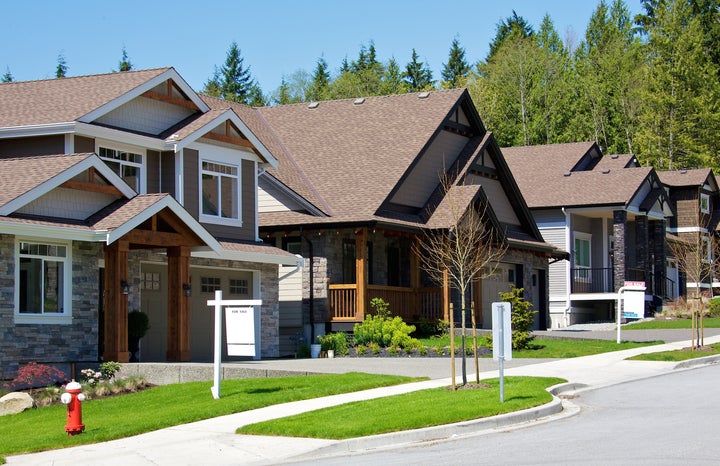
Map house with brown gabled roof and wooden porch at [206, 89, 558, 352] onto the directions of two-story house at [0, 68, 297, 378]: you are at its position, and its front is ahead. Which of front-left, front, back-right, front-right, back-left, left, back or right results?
left

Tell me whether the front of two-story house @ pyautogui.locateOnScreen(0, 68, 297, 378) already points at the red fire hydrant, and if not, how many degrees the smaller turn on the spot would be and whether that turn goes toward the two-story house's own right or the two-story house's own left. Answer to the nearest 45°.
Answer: approximately 45° to the two-story house's own right

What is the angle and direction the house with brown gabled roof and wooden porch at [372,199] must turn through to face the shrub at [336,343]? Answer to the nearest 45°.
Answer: approximately 45° to its right

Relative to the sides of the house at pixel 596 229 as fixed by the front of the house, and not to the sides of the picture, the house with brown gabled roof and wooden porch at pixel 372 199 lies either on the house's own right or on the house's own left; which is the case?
on the house's own right

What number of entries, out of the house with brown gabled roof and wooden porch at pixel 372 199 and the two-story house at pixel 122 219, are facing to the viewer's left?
0

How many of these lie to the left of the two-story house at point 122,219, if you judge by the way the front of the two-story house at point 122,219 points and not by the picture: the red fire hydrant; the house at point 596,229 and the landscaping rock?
1

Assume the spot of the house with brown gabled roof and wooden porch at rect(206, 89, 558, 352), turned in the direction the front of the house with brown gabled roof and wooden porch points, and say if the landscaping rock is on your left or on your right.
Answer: on your right

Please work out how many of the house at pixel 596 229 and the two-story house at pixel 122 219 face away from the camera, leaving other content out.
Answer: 0

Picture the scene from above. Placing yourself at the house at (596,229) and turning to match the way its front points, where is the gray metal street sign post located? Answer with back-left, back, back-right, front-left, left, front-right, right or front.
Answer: front-right

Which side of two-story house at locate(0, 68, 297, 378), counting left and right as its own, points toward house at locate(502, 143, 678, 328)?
left

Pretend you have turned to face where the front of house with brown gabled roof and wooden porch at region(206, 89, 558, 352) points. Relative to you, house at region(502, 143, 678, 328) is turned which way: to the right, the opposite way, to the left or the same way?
the same way

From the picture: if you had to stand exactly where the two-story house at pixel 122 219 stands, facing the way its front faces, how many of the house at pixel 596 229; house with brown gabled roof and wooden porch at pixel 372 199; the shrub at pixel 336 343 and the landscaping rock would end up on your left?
3

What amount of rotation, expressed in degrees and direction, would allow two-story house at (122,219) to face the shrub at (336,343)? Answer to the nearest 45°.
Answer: approximately 90° to its left

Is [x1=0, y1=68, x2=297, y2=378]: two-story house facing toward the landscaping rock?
no

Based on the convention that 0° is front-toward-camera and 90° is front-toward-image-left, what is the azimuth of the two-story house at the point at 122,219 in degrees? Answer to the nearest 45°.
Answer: approximately 315°

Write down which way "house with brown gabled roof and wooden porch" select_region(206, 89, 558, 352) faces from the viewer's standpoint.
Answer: facing the viewer and to the right of the viewer

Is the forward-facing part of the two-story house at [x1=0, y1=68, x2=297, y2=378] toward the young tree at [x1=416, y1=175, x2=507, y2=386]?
no

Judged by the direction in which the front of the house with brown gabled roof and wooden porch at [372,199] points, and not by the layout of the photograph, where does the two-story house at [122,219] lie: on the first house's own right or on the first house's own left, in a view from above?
on the first house's own right
